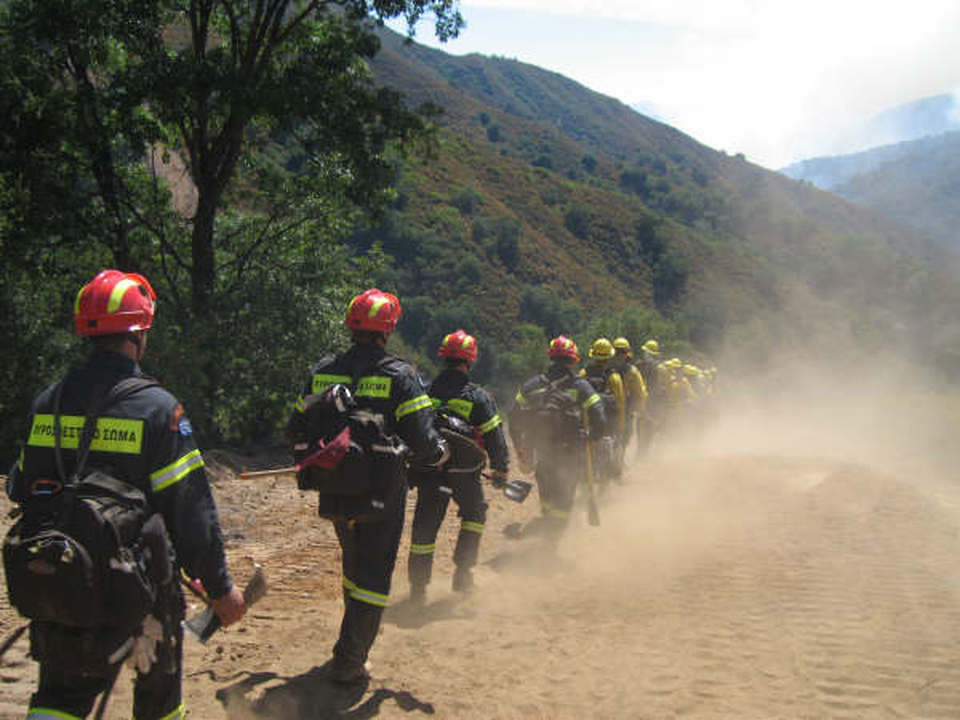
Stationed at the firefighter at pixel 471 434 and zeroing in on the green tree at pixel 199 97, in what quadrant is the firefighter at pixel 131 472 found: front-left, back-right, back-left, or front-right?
back-left

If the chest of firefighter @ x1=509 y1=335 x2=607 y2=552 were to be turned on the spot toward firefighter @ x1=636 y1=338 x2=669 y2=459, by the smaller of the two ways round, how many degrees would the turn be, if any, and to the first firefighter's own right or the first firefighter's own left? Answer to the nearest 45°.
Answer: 0° — they already face them

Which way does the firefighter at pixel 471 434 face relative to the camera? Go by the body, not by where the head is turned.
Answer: away from the camera

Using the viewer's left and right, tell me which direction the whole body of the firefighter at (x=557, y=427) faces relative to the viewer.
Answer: facing away from the viewer

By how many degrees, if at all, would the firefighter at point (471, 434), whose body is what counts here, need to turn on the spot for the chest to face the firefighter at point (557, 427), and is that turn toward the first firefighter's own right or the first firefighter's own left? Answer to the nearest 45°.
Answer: approximately 45° to the first firefighter's own right

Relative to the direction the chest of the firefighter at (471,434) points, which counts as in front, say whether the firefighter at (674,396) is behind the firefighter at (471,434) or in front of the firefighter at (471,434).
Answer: in front

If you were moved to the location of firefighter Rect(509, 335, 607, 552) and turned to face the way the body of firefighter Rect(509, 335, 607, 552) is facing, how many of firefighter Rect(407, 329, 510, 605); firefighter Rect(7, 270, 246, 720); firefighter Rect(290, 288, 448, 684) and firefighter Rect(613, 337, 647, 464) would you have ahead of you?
1

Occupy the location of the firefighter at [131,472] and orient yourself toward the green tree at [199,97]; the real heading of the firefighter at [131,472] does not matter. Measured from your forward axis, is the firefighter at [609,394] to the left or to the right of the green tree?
right

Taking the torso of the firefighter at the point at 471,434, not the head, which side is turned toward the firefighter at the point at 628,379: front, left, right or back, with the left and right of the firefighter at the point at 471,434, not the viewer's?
front

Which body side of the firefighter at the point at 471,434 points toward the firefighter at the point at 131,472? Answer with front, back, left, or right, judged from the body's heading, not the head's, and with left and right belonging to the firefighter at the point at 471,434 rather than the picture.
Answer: back

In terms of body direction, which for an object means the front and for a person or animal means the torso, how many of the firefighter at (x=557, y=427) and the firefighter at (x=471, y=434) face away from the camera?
2

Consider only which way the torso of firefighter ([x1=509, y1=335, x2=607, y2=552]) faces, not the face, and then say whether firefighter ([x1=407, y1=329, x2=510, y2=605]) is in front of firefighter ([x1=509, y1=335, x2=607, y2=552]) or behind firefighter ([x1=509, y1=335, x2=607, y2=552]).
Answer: behind

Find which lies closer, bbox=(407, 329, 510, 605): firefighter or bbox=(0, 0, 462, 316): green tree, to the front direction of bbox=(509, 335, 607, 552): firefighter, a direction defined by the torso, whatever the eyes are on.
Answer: the green tree

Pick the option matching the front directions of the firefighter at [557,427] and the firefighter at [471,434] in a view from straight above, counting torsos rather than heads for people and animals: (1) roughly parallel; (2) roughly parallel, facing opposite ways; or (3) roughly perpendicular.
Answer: roughly parallel

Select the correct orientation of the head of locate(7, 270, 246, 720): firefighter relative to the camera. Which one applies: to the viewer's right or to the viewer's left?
to the viewer's right

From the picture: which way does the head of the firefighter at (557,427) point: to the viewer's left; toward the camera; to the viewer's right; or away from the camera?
away from the camera
